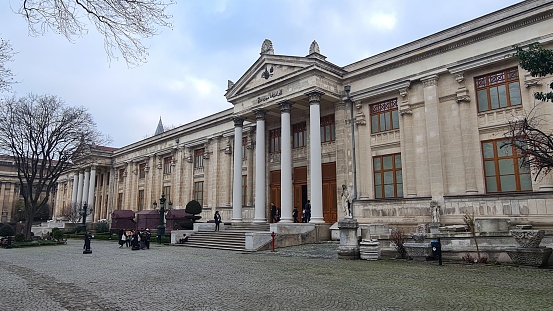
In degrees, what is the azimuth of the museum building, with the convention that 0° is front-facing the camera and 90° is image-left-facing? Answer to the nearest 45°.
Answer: approximately 45°

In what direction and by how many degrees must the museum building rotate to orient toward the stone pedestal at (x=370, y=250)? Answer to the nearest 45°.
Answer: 0° — it already faces it

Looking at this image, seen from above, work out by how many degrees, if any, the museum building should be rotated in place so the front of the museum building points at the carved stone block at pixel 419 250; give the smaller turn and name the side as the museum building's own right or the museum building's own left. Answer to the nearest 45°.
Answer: approximately 45° to the museum building's own left

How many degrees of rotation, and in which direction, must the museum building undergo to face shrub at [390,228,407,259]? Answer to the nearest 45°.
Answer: approximately 45° to its left
